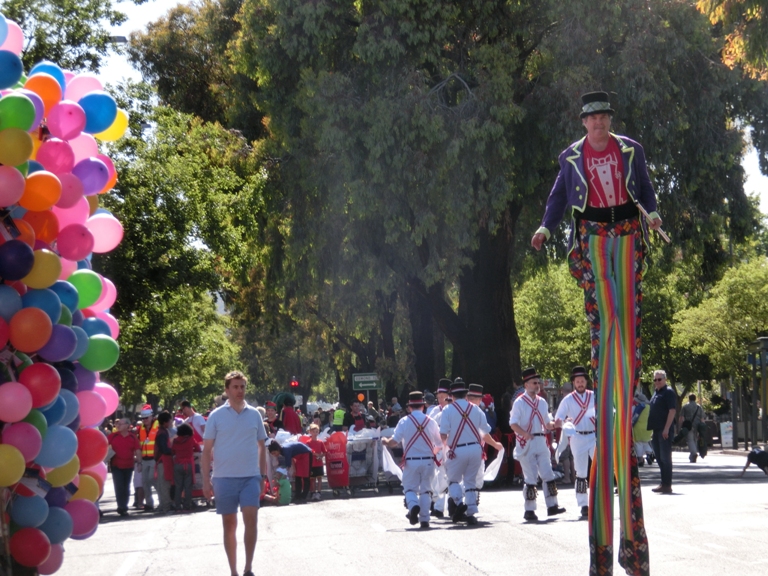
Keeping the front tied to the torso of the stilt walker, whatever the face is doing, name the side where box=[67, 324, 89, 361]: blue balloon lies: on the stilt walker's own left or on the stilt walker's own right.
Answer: on the stilt walker's own right

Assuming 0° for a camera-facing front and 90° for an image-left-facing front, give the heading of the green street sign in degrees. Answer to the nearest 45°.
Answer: approximately 0°

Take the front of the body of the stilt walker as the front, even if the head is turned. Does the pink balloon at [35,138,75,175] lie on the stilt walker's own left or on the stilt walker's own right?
on the stilt walker's own right
